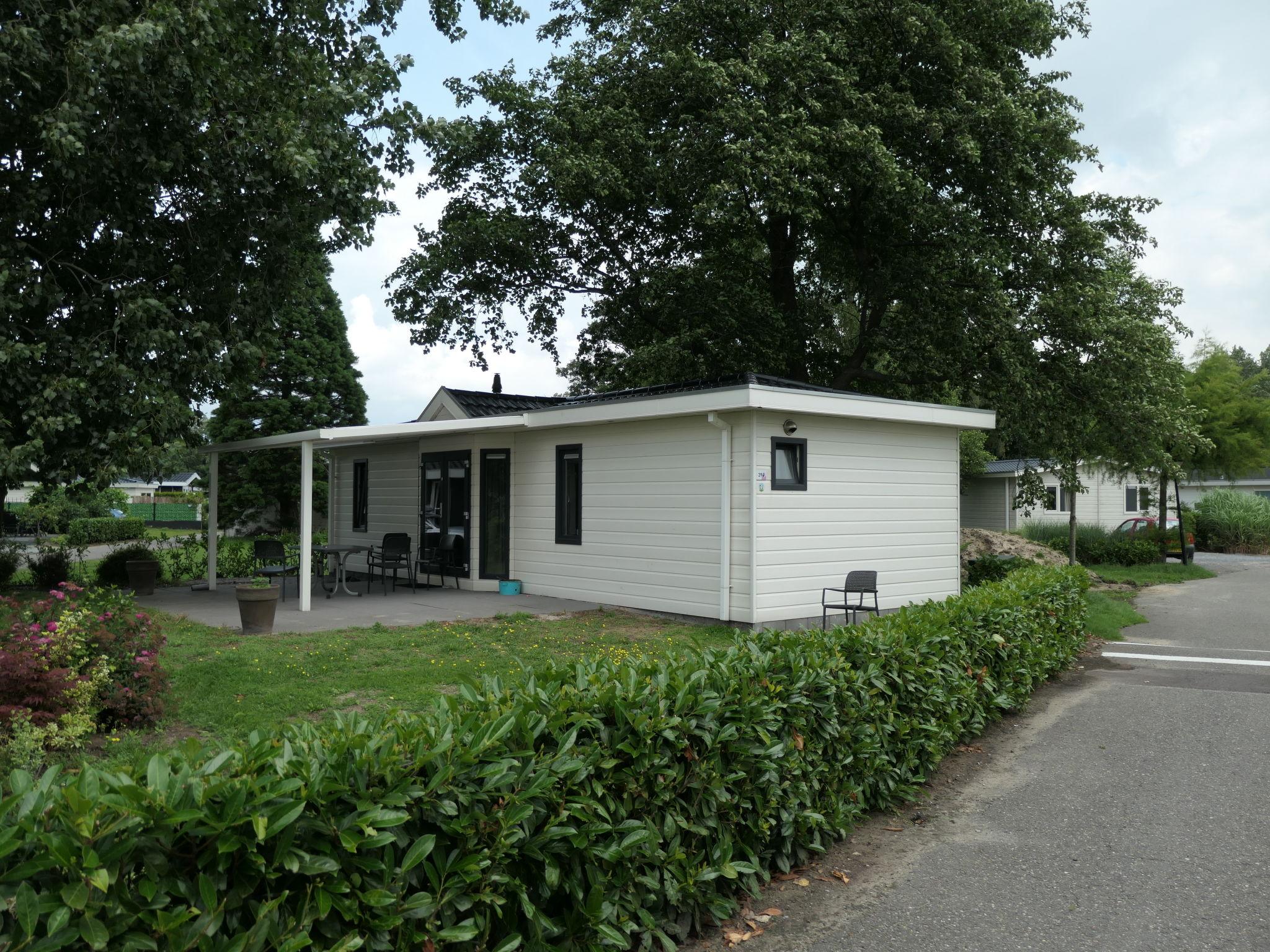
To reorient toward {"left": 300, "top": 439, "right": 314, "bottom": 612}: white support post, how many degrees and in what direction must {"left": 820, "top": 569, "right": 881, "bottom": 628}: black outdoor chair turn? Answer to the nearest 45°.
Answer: approximately 45° to its right

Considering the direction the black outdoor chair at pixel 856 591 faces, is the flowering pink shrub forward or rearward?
forward

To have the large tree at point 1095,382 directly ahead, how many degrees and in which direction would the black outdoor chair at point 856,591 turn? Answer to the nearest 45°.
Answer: approximately 180°

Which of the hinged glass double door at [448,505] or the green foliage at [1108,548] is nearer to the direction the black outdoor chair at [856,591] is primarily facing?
the hinged glass double door

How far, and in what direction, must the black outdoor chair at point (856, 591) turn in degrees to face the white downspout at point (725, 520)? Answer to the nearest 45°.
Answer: approximately 45° to its right

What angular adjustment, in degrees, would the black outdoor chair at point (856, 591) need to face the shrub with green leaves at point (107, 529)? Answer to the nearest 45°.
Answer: approximately 90° to its right

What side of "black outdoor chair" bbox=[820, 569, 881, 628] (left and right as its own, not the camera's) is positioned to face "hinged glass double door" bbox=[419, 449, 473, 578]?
right

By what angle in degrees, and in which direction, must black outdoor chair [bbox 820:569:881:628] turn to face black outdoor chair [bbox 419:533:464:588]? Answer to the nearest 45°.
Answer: approximately 90° to its right

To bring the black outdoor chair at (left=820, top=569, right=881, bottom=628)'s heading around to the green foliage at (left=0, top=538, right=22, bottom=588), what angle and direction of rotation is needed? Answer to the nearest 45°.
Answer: approximately 45° to its right

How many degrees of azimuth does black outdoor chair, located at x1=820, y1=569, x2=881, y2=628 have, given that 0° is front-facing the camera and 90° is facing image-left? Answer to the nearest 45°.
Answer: approximately 45°

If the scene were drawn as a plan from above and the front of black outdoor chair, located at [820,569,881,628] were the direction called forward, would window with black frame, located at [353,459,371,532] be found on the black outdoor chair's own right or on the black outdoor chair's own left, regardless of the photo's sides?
on the black outdoor chair's own right

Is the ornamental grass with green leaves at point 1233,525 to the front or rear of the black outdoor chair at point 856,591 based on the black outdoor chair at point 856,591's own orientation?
to the rear

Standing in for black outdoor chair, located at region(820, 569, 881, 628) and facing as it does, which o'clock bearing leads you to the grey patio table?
The grey patio table is roughly at 2 o'clock from the black outdoor chair.
